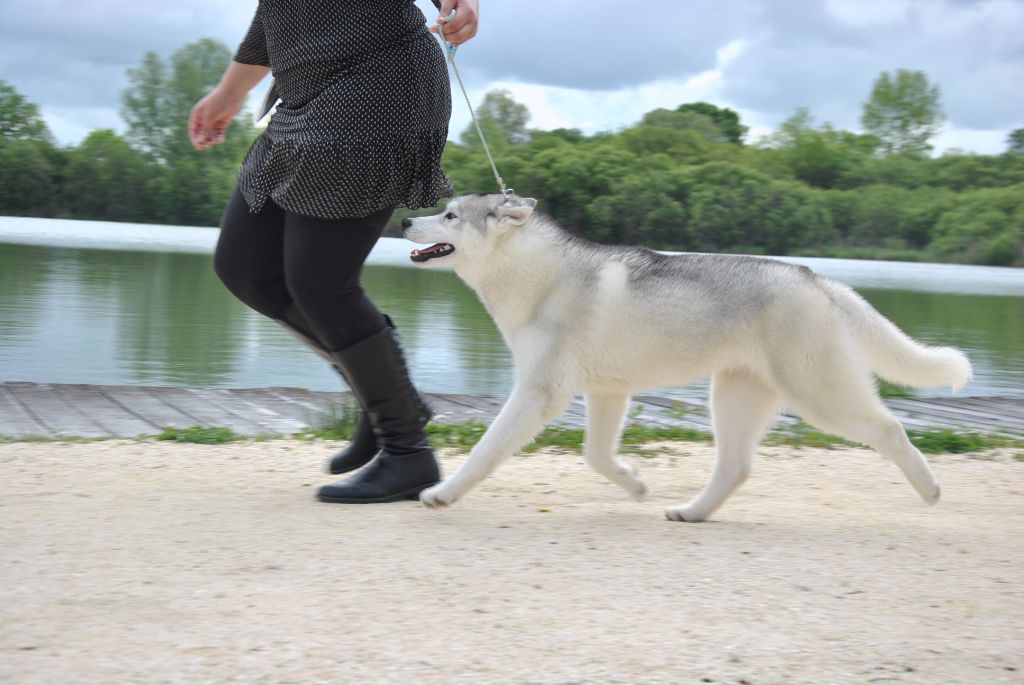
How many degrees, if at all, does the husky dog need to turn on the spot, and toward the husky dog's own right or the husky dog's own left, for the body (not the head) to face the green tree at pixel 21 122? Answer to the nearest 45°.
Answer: approximately 45° to the husky dog's own right

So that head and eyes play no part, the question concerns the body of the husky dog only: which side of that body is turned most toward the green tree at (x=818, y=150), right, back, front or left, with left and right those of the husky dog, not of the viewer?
right

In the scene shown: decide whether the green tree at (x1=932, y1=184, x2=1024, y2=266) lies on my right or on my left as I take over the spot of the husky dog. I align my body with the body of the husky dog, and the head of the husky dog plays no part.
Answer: on my right

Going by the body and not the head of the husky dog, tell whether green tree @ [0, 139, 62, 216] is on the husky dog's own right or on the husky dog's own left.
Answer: on the husky dog's own right

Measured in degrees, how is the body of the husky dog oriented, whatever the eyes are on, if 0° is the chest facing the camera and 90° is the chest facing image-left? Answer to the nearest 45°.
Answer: approximately 90°

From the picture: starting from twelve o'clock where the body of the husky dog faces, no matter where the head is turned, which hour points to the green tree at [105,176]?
The green tree is roughly at 2 o'clock from the husky dog.

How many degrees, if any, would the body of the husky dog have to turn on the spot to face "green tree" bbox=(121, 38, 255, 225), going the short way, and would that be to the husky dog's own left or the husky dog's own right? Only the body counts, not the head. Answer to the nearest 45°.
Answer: approximately 45° to the husky dog's own right
